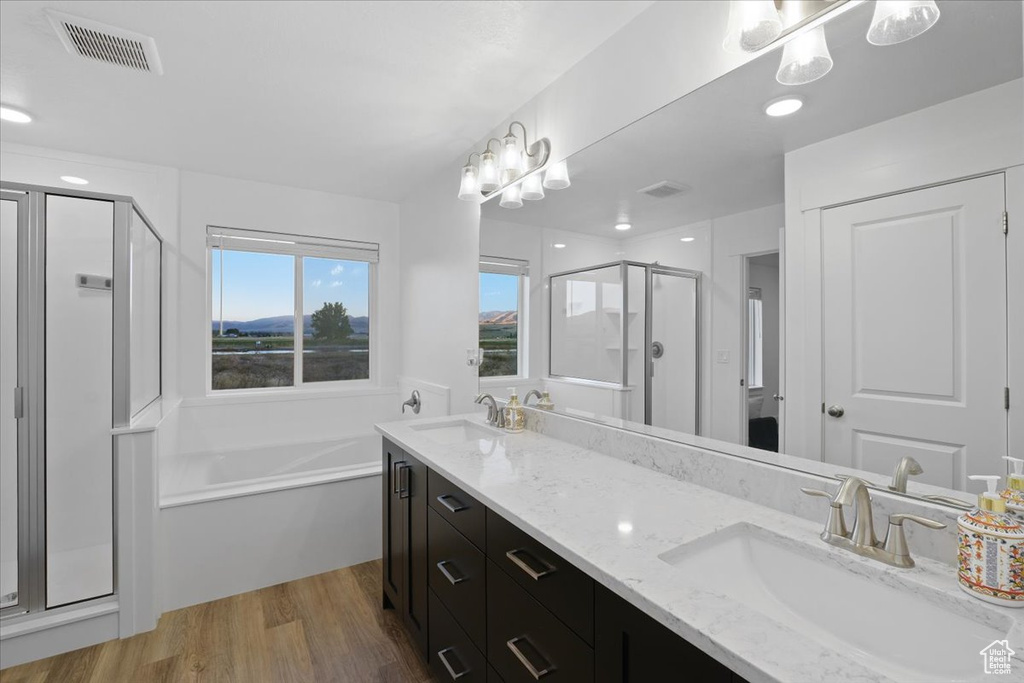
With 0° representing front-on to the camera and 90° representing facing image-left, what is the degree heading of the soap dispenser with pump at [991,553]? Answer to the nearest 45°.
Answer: approximately 90°

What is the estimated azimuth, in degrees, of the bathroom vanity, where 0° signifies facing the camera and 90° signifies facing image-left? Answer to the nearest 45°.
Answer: approximately 45°

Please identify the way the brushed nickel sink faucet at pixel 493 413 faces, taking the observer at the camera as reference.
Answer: facing the viewer and to the left of the viewer

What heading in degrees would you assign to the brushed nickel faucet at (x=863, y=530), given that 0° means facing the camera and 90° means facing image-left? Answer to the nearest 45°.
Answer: approximately 45°

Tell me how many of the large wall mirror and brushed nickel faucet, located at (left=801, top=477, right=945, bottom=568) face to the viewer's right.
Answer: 0

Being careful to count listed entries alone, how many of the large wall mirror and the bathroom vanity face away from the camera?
0
